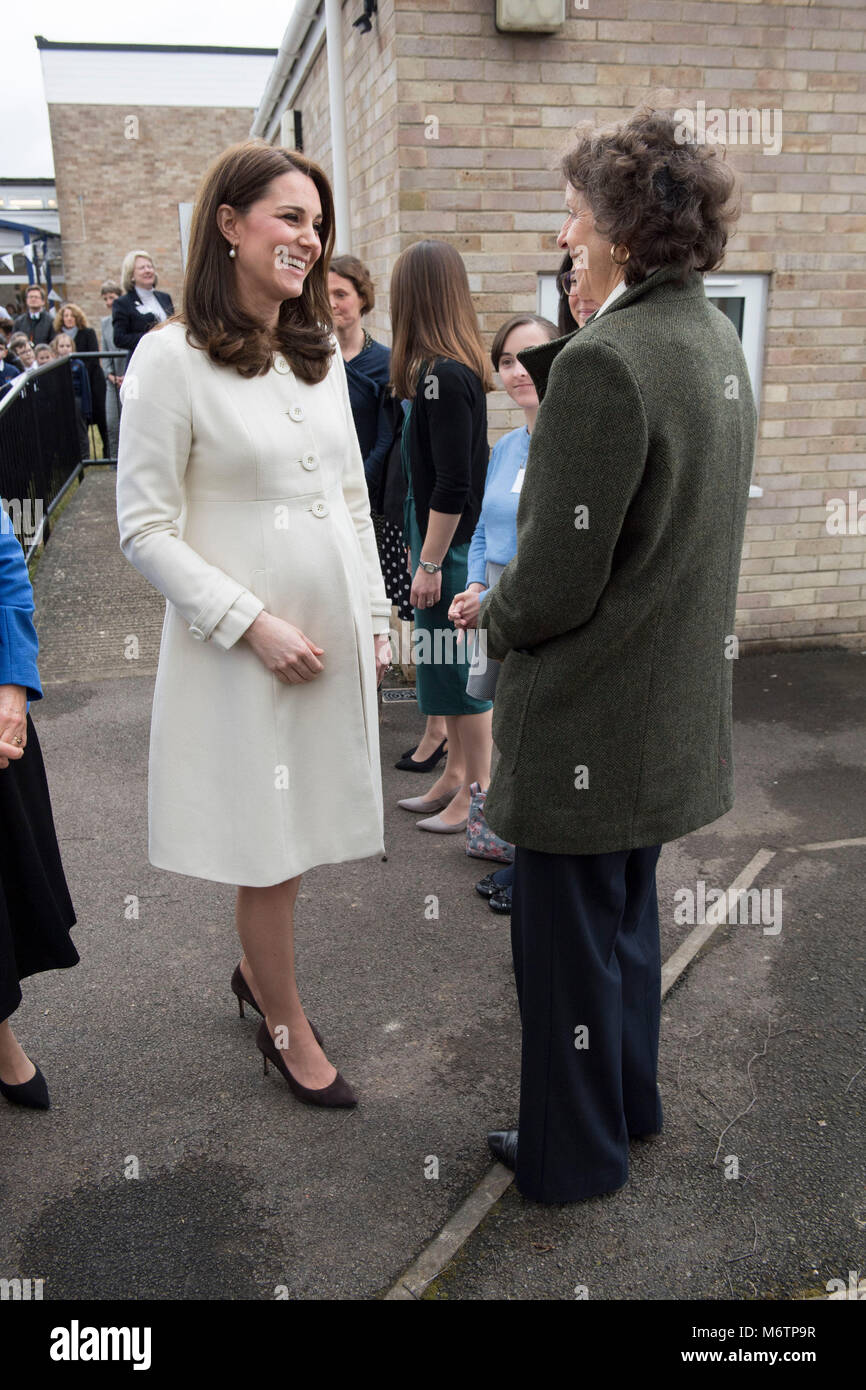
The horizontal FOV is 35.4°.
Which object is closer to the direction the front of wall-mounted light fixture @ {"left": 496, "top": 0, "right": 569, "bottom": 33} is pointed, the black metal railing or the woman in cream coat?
the woman in cream coat

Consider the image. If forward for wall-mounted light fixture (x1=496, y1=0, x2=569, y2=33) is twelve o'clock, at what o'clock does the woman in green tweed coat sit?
The woman in green tweed coat is roughly at 12 o'clock from the wall-mounted light fixture.

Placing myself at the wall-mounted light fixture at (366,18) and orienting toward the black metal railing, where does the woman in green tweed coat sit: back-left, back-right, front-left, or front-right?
back-left

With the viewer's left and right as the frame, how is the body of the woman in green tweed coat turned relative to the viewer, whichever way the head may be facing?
facing away from the viewer and to the left of the viewer

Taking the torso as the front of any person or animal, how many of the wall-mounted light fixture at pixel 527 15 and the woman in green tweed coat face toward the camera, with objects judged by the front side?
1

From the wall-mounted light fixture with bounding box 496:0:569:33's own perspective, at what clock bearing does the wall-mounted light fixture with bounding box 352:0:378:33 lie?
the wall-mounted light fixture with bounding box 352:0:378:33 is roughly at 4 o'clock from the wall-mounted light fixture with bounding box 496:0:569:33.

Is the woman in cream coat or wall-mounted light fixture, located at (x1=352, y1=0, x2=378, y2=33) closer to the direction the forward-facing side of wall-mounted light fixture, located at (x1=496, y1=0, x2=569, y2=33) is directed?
the woman in cream coat

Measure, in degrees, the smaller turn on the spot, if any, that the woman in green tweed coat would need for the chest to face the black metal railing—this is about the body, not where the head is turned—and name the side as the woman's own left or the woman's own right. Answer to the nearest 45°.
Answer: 0° — they already face it

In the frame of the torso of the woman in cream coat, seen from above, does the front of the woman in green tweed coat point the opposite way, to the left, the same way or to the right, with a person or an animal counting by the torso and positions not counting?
the opposite way

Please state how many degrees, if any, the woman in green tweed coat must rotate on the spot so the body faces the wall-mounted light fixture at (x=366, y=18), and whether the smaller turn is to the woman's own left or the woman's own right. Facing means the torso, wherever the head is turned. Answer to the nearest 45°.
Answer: approximately 45° to the woman's own right

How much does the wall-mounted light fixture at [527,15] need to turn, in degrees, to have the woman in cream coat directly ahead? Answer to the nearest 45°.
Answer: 0° — it already faces them
